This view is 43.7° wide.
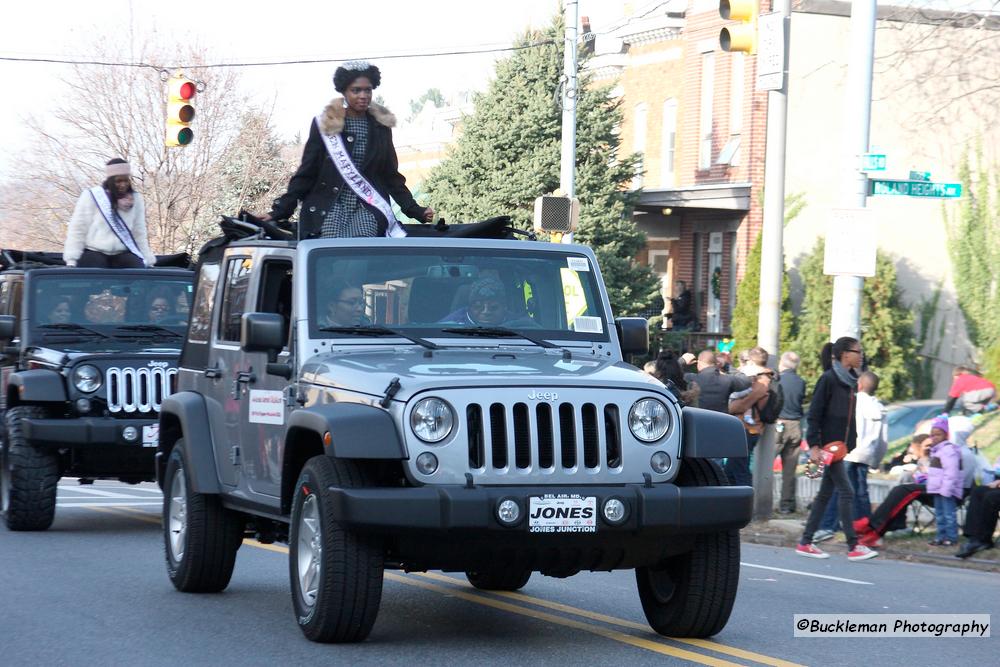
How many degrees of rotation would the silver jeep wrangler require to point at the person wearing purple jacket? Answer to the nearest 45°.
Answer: approximately 90° to its left

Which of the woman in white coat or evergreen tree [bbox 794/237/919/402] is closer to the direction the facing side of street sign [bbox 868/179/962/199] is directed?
the woman in white coat

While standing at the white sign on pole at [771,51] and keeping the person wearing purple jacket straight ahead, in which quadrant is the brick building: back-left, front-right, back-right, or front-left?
back-left

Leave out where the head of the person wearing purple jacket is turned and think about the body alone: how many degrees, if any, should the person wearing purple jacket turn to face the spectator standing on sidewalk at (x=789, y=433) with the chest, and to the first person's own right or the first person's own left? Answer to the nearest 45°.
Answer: approximately 90° to the first person's own right

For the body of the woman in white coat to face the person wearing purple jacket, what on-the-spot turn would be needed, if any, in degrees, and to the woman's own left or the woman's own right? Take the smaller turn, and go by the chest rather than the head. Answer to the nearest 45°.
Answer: approximately 45° to the woman's own left
